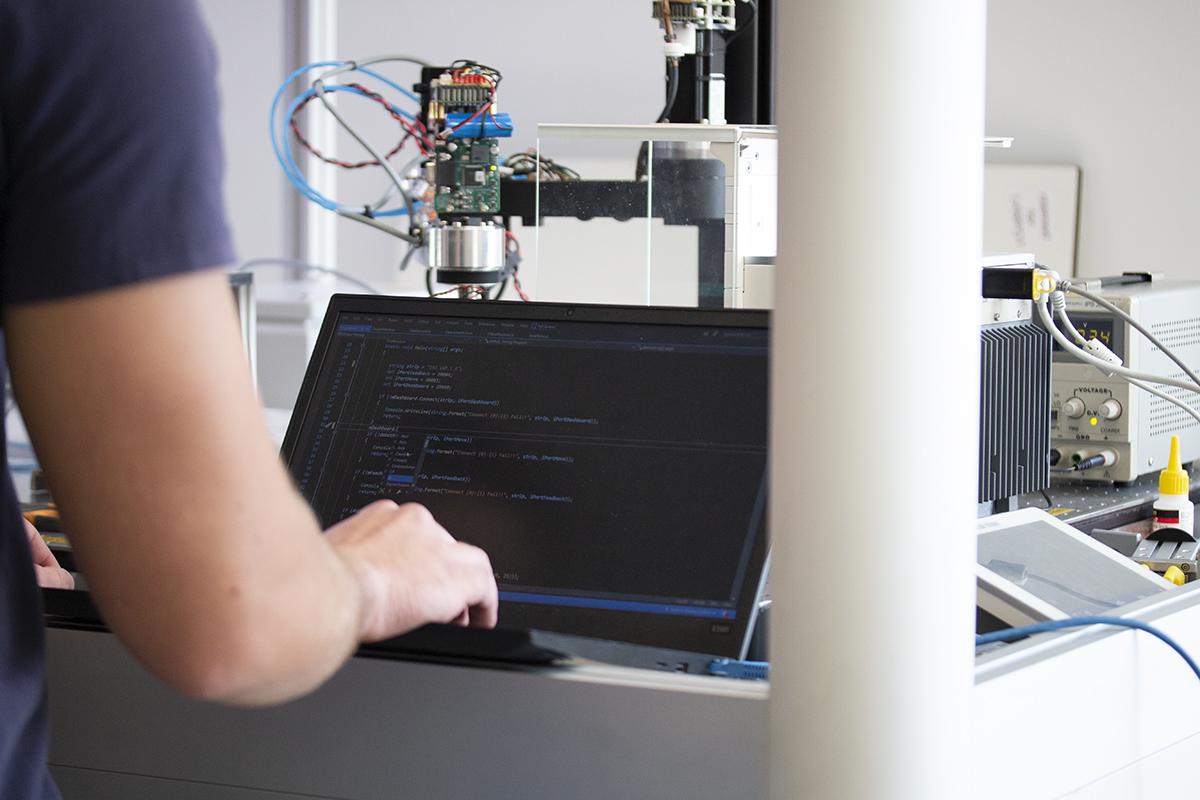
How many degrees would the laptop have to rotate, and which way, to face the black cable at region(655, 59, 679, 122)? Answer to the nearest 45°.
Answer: approximately 135° to its right

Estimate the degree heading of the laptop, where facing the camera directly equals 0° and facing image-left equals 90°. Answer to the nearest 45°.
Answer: approximately 45°

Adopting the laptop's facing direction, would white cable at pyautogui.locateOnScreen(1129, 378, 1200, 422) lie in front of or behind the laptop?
behind

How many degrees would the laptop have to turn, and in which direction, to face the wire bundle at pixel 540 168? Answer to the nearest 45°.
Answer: approximately 135° to its right

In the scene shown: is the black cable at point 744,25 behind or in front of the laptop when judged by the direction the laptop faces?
behind
